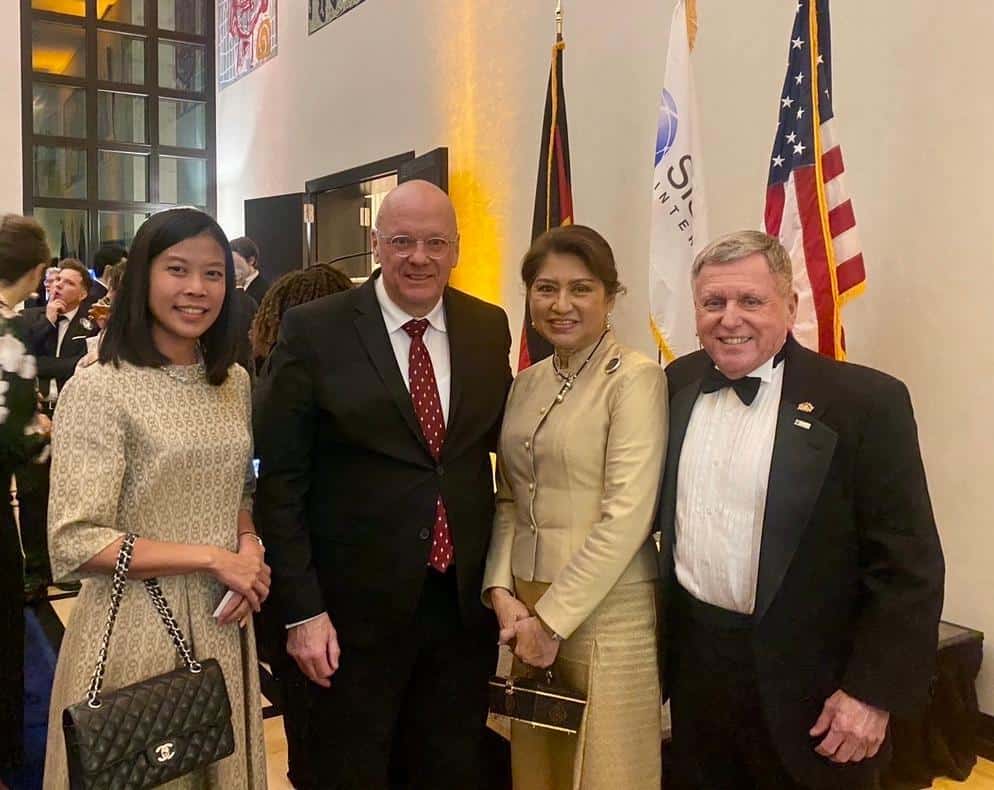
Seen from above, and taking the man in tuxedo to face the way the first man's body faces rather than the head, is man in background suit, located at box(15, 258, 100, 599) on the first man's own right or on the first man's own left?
on the first man's own right

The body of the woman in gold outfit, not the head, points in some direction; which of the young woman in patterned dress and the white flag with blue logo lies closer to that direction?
the young woman in patterned dress

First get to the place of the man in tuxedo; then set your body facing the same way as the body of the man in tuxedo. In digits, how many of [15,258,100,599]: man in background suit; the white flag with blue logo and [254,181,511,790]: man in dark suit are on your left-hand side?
0

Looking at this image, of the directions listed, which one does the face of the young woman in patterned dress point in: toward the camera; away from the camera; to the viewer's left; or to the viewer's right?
toward the camera

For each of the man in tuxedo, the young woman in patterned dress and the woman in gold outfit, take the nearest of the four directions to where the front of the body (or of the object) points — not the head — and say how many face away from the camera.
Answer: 0

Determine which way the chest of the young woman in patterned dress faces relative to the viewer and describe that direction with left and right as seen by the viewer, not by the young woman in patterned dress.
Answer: facing the viewer and to the right of the viewer

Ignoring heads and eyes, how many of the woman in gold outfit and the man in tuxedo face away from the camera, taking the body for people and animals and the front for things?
0

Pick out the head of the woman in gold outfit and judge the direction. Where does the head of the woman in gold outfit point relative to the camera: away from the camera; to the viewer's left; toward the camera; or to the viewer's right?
toward the camera

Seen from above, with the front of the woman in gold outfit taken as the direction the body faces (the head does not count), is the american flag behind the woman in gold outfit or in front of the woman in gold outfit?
behind

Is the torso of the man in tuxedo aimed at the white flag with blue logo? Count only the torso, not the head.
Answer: no

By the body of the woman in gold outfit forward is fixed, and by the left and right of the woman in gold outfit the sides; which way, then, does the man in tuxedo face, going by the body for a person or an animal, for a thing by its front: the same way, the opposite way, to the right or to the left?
the same way

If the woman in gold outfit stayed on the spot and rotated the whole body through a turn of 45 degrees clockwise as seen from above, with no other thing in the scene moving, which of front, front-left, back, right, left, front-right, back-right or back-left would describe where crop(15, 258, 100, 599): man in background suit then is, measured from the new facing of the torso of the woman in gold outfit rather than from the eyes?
front-right

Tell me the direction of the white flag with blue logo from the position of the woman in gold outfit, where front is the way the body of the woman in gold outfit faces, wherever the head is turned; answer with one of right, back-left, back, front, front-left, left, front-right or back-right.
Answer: back-right

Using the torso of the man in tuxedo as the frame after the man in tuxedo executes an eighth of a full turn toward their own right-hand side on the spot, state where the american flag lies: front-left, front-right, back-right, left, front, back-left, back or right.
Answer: right

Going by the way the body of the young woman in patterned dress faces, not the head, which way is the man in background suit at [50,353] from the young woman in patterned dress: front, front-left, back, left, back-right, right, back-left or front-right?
back-left
